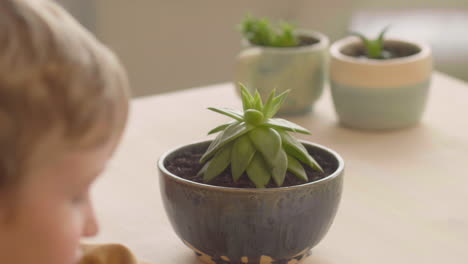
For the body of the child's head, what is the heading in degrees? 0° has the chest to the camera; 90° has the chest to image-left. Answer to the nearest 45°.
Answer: approximately 270°

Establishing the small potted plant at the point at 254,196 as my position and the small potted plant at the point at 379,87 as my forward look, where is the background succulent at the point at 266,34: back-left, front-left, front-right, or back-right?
front-left

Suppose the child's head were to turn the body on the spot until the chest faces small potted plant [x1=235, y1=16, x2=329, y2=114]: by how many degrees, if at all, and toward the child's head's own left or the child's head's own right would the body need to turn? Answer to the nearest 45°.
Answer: approximately 45° to the child's head's own left

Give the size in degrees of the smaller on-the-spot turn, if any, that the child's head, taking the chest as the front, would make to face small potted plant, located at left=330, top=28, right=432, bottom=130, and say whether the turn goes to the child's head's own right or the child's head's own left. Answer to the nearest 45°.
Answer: approximately 45° to the child's head's own left
